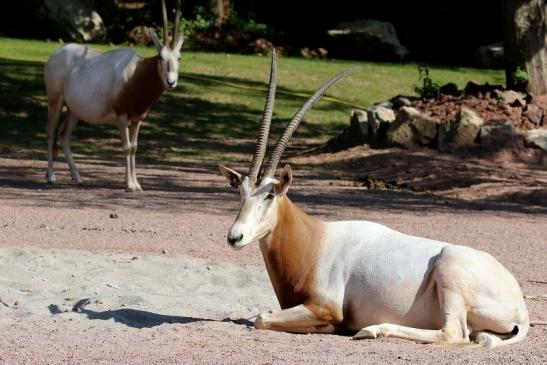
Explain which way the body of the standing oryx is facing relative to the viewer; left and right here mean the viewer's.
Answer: facing the viewer and to the right of the viewer

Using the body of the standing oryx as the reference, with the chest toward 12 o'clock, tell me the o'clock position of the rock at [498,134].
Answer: The rock is roughly at 10 o'clock from the standing oryx.

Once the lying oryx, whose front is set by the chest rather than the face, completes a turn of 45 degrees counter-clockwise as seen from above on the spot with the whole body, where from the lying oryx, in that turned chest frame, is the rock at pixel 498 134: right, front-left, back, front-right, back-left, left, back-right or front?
back-right

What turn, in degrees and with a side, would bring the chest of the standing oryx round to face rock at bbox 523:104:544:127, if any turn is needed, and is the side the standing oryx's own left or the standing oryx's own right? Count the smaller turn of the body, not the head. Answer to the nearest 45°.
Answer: approximately 45° to the standing oryx's own left

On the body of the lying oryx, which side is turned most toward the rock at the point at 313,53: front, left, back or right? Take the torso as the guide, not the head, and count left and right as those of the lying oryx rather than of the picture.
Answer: right

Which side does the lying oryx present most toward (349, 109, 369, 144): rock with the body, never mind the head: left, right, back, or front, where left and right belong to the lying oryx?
right

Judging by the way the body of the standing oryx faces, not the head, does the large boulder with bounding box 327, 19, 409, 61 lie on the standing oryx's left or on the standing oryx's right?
on the standing oryx's left

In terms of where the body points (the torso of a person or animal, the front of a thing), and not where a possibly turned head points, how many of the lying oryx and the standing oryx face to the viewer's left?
1

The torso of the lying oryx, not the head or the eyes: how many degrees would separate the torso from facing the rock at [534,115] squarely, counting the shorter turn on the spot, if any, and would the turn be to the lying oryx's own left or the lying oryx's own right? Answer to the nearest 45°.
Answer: approximately 90° to the lying oryx's own right

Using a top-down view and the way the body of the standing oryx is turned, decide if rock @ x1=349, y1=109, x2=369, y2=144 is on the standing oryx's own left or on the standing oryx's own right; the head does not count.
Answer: on the standing oryx's own left

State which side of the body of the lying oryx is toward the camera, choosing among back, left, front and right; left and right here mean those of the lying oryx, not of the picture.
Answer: left

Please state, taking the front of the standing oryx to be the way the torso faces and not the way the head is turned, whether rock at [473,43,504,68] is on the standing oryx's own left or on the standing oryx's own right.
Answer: on the standing oryx's own left

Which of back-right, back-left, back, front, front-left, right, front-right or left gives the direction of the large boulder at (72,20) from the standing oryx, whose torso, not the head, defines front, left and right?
back-left

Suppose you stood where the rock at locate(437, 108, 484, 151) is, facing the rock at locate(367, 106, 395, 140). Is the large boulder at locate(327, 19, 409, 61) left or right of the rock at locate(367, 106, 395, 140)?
right

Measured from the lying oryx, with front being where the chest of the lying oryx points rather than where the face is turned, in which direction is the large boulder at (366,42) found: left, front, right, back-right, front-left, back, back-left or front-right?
right
